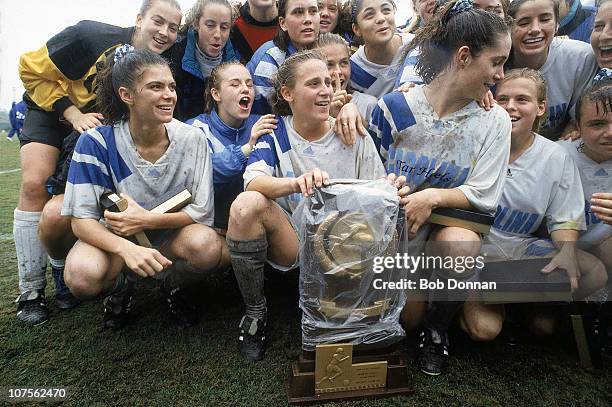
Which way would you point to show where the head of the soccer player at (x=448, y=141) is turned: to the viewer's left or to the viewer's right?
to the viewer's right

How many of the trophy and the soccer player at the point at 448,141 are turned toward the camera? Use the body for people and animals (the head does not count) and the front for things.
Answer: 2

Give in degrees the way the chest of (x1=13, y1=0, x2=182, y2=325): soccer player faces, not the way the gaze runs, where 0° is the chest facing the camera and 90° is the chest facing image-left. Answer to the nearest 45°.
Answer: approximately 315°

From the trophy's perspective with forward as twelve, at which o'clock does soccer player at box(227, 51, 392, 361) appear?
The soccer player is roughly at 5 o'clock from the trophy.

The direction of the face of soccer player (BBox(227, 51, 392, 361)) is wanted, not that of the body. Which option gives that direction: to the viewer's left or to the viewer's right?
to the viewer's right

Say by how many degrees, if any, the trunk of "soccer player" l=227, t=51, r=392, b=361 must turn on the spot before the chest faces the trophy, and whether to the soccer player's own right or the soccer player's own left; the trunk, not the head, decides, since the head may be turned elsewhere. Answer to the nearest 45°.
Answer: approximately 45° to the soccer player's own left

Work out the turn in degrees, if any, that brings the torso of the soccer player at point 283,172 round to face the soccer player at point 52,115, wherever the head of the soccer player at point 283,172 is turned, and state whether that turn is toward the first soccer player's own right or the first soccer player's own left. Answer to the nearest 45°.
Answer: approximately 90° to the first soccer player's own right

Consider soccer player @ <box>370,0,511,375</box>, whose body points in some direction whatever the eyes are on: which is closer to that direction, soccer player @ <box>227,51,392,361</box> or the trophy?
the trophy

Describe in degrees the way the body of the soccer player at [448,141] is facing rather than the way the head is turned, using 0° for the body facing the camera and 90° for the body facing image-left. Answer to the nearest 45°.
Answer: approximately 0°

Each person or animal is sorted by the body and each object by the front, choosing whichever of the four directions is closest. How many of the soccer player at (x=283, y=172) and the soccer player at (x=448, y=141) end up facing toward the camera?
2
